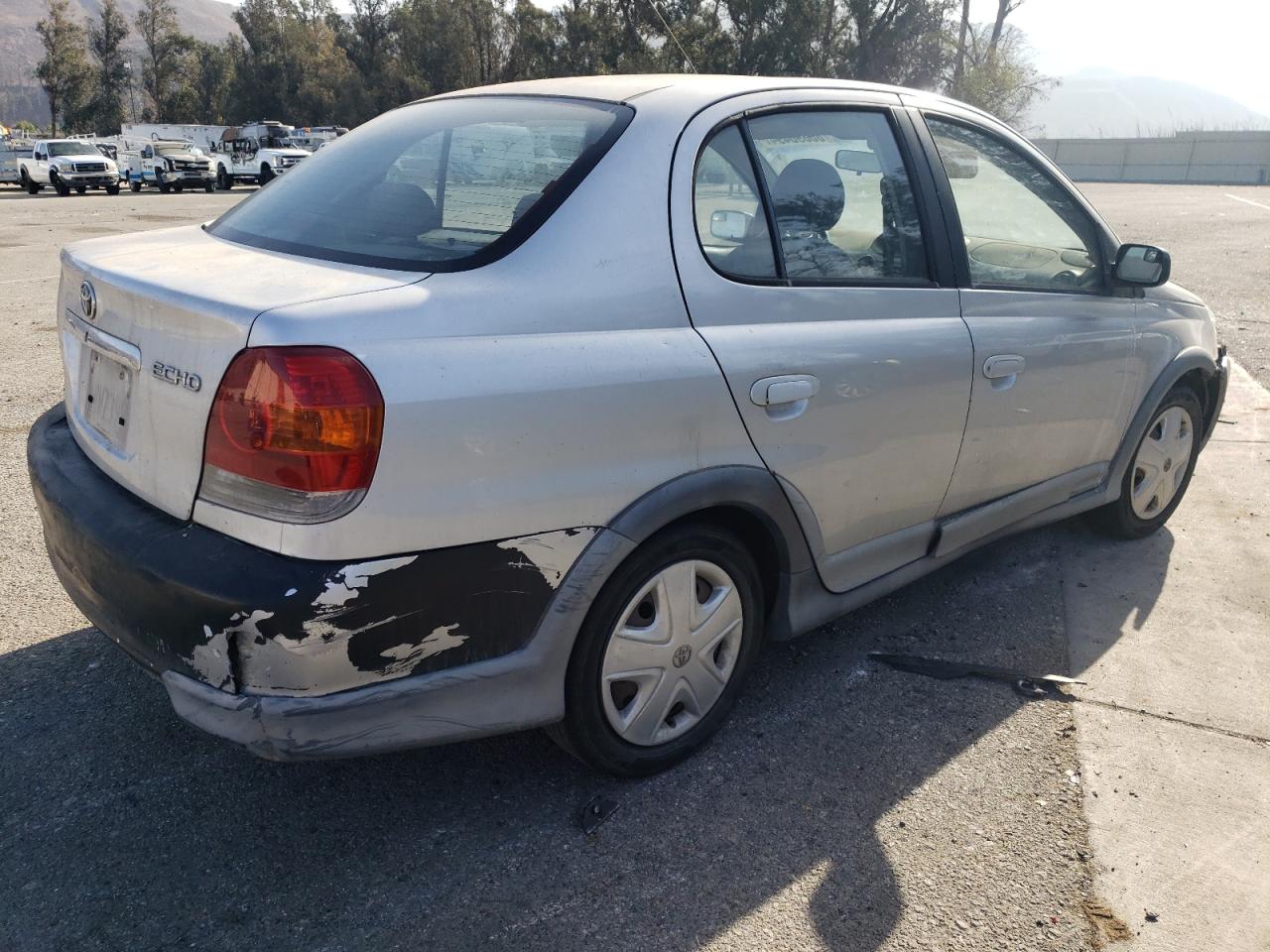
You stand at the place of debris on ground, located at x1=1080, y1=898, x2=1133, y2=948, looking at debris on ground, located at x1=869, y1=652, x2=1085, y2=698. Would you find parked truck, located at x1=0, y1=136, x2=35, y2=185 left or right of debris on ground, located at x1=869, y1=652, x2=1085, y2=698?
left

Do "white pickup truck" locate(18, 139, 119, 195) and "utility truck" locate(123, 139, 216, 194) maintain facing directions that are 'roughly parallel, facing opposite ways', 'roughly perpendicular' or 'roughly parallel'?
roughly parallel

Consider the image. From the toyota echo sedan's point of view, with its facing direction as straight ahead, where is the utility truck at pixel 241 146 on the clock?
The utility truck is roughly at 10 o'clock from the toyota echo sedan.

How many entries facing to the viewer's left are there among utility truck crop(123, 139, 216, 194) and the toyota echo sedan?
0

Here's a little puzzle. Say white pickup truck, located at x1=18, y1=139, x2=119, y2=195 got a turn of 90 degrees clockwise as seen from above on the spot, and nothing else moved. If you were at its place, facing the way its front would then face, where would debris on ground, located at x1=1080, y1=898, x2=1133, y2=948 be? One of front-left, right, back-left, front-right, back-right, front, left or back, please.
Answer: front-left

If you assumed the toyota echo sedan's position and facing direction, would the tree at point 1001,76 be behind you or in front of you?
in front

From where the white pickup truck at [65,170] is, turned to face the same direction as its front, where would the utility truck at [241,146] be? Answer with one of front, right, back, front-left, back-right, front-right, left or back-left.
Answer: left

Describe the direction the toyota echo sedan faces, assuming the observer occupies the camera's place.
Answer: facing away from the viewer and to the right of the viewer

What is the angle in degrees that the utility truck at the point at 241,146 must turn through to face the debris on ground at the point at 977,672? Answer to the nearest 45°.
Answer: approximately 45° to its right

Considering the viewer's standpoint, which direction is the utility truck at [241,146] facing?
facing the viewer and to the right of the viewer

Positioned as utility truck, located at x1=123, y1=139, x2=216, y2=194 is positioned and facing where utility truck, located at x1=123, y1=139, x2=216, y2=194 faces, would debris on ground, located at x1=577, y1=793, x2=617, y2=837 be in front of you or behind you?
in front

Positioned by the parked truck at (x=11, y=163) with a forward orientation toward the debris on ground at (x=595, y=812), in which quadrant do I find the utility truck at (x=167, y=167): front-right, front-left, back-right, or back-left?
front-left

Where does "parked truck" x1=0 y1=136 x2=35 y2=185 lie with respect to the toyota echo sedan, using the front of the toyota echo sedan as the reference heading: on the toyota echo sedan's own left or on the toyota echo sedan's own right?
on the toyota echo sedan's own left

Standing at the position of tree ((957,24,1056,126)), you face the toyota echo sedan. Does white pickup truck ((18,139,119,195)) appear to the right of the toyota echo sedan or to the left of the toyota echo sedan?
right
